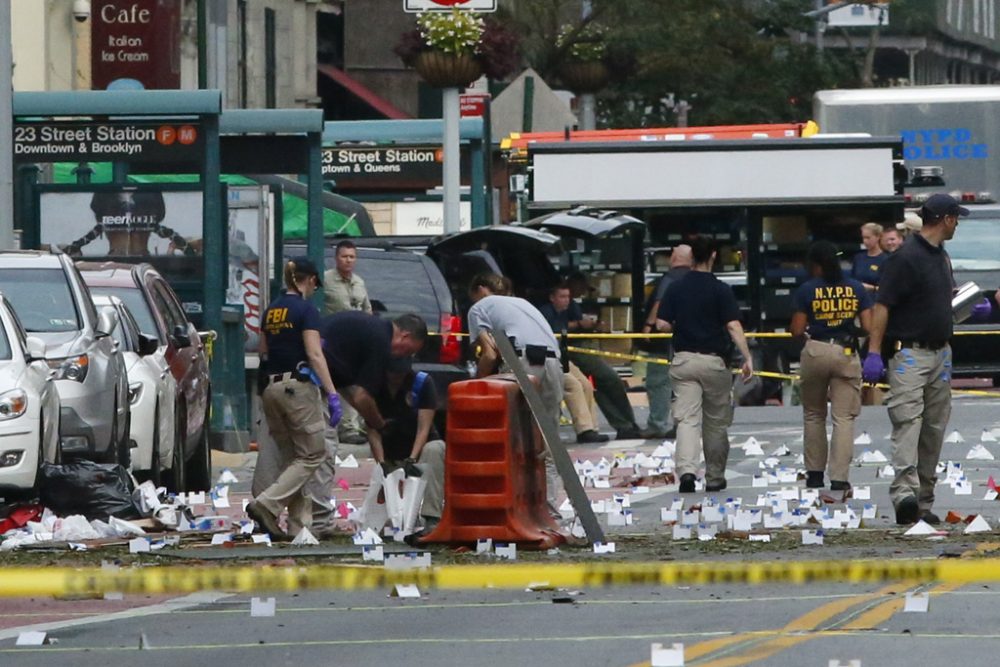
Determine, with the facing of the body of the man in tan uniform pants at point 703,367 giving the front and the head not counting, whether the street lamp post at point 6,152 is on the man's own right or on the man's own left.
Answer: on the man's own left

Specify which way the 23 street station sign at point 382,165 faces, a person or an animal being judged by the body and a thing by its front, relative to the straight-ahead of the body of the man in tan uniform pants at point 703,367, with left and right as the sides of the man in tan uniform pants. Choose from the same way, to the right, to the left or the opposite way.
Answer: the opposite way

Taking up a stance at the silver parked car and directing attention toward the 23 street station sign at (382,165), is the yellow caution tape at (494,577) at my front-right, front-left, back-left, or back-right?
back-right

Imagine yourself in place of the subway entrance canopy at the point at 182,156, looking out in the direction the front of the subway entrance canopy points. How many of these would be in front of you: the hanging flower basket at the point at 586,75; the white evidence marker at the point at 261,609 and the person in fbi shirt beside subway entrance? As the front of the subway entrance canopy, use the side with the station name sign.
2

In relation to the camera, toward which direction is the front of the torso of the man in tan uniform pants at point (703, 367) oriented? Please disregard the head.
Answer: away from the camera
